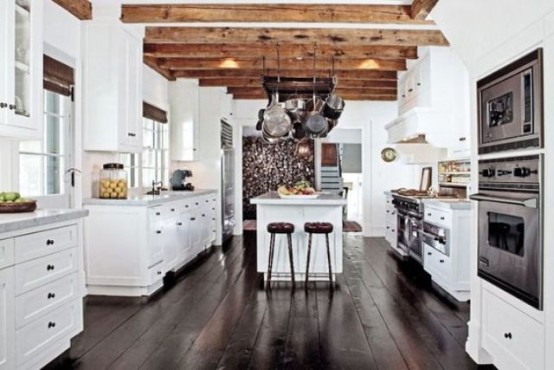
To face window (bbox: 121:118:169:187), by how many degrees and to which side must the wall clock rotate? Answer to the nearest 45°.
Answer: approximately 45° to its right

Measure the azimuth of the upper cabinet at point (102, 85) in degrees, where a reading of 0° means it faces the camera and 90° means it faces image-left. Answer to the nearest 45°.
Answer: approximately 315°

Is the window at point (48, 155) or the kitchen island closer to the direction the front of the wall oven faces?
the window

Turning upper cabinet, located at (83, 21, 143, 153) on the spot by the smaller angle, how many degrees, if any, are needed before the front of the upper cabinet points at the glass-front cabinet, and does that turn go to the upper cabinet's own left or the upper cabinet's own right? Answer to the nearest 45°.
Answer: approximately 45° to the upper cabinet's own right

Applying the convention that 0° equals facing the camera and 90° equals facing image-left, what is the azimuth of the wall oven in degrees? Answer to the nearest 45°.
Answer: approximately 45°

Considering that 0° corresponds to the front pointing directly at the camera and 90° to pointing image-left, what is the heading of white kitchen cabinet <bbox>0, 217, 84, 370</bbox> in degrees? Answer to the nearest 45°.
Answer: approximately 315°

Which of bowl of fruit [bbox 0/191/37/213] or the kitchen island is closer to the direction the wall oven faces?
the bowl of fruit

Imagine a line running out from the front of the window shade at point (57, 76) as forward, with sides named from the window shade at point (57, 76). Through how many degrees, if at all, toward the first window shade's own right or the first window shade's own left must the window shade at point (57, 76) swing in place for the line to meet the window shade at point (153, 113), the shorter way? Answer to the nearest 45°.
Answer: approximately 90° to the first window shade's own left
